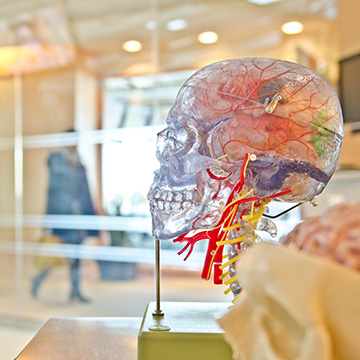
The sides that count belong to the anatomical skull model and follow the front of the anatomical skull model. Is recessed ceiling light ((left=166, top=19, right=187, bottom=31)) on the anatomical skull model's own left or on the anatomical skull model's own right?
on the anatomical skull model's own right

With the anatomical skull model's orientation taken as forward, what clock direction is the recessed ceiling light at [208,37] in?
The recessed ceiling light is roughly at 3 o'clock from the anatomical skull model.

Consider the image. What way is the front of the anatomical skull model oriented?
to the viewer's left
